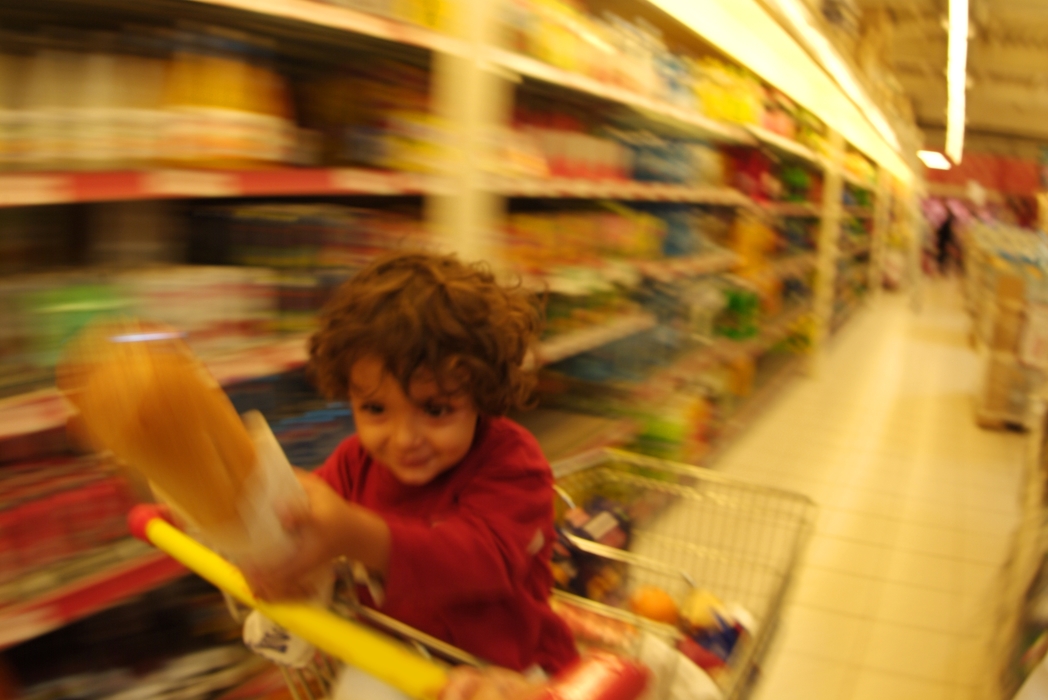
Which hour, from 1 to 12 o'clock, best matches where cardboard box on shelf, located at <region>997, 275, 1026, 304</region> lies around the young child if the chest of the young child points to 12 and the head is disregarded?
The cardboard box on shelf is roughly at 6 o'clock from the young child.

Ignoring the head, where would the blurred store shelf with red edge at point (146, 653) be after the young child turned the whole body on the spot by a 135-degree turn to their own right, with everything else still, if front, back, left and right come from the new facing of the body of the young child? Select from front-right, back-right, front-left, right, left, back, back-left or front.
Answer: front-left

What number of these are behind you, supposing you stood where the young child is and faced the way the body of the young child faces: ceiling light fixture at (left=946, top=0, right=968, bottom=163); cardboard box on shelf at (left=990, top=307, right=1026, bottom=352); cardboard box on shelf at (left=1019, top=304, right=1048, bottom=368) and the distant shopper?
4

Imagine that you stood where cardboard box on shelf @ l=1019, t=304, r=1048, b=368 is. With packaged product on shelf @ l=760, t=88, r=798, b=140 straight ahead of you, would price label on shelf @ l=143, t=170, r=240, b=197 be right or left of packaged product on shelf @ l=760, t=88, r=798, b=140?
left

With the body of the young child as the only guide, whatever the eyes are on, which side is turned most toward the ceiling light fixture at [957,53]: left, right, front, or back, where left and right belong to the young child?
back

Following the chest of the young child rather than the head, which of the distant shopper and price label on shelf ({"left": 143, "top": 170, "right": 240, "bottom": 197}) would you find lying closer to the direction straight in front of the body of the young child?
the price label on shelf

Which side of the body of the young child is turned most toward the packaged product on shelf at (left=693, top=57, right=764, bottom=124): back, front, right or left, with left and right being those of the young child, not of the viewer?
back

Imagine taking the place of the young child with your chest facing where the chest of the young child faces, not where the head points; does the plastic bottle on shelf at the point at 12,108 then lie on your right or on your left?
on your right

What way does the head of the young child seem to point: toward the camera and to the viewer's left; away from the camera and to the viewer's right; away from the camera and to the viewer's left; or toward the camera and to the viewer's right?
toward the camera and to the viewer's left

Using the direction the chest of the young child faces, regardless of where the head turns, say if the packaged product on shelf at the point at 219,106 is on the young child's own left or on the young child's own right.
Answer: on the young child's own right

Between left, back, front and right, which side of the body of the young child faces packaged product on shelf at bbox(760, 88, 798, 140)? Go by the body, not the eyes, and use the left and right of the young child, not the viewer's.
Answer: back

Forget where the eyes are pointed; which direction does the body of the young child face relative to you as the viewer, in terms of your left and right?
facing the viewer and to the left of the viewer

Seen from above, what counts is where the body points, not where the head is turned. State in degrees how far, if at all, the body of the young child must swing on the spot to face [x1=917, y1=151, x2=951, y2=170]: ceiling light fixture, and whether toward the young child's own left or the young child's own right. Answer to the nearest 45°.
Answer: approximately 180°

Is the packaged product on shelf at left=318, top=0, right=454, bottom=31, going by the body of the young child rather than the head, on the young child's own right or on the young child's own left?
on the young child's own right

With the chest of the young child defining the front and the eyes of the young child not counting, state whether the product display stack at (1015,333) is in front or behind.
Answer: behind

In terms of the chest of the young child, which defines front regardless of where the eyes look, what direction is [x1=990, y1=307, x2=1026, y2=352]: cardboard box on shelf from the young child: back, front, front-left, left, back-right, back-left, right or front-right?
back

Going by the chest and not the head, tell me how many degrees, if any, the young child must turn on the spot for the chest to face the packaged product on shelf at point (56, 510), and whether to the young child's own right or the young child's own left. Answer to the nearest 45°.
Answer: approximately 90° to the young child's own right
